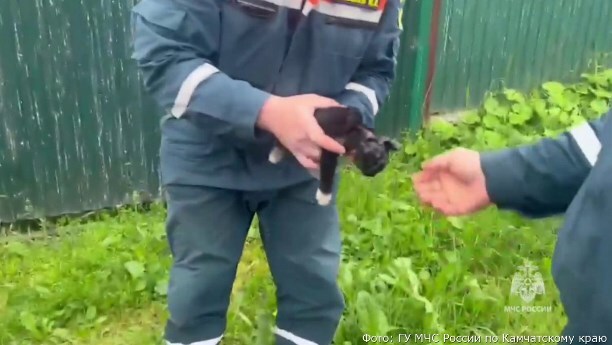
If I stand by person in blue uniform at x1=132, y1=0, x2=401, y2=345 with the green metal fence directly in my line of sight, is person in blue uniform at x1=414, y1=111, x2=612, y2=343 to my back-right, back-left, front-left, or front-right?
back-right

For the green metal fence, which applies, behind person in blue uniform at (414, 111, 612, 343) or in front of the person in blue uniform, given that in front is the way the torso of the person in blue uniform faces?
in front

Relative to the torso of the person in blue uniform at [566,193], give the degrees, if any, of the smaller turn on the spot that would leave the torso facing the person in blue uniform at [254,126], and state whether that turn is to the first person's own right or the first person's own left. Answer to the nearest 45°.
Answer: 0° — they already face them

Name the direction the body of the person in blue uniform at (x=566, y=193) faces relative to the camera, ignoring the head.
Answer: to the viewer's left
